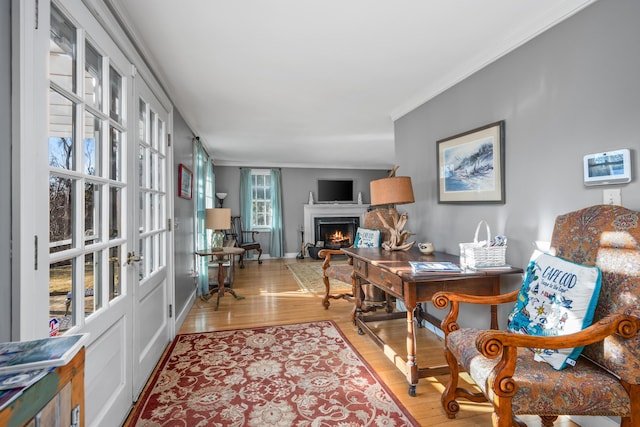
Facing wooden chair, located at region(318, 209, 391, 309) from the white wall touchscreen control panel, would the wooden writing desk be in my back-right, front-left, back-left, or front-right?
front-left

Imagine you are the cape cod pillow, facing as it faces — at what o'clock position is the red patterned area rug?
The red patterned area rug is roughly at 1 o'clock from the cape cod pillow.

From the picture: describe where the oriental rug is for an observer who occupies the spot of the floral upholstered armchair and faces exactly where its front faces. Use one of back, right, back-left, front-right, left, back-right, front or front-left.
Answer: right

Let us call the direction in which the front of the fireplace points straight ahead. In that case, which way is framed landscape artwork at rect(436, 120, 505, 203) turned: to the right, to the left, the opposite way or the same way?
to the right

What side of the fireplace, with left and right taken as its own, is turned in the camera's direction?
front

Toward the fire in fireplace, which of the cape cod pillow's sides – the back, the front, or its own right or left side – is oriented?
right

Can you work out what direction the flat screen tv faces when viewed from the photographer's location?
facing the viewer

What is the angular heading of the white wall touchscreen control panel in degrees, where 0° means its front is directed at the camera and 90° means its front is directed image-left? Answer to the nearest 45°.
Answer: approximately 45°

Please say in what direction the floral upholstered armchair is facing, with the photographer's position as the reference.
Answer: facing the viewer and to the left of the viewer
